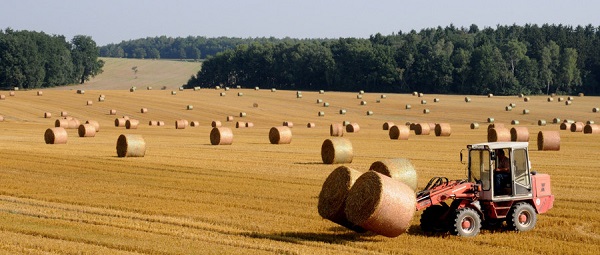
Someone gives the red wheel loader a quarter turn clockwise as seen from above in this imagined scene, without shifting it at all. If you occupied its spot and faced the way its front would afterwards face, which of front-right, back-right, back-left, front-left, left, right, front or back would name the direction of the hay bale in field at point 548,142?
front-right

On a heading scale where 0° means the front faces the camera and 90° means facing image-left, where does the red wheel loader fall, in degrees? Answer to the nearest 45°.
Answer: approximately 45°

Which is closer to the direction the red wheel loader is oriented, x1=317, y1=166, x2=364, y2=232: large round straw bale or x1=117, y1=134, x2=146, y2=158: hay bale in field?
the large round straw bale

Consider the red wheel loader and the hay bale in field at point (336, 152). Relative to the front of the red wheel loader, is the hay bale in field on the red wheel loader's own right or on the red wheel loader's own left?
on the red wheel loader's own right

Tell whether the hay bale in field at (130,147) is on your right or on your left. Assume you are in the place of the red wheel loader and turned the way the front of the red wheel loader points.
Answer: on your right

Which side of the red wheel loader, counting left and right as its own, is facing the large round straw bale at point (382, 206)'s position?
front

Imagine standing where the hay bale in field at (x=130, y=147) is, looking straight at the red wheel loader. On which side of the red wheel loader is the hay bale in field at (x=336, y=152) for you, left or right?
left
